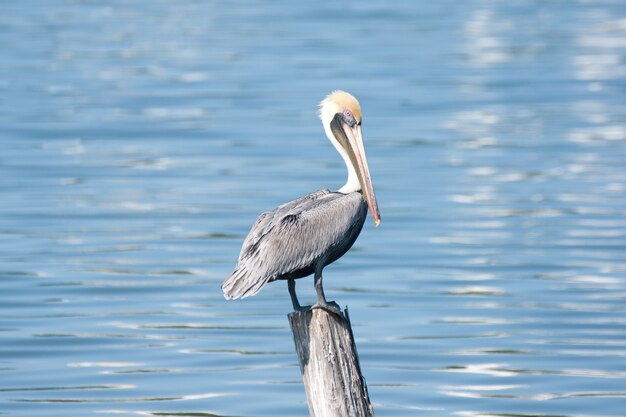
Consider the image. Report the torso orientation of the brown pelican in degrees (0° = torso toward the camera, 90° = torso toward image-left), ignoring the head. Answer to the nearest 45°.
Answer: approximately 270°
